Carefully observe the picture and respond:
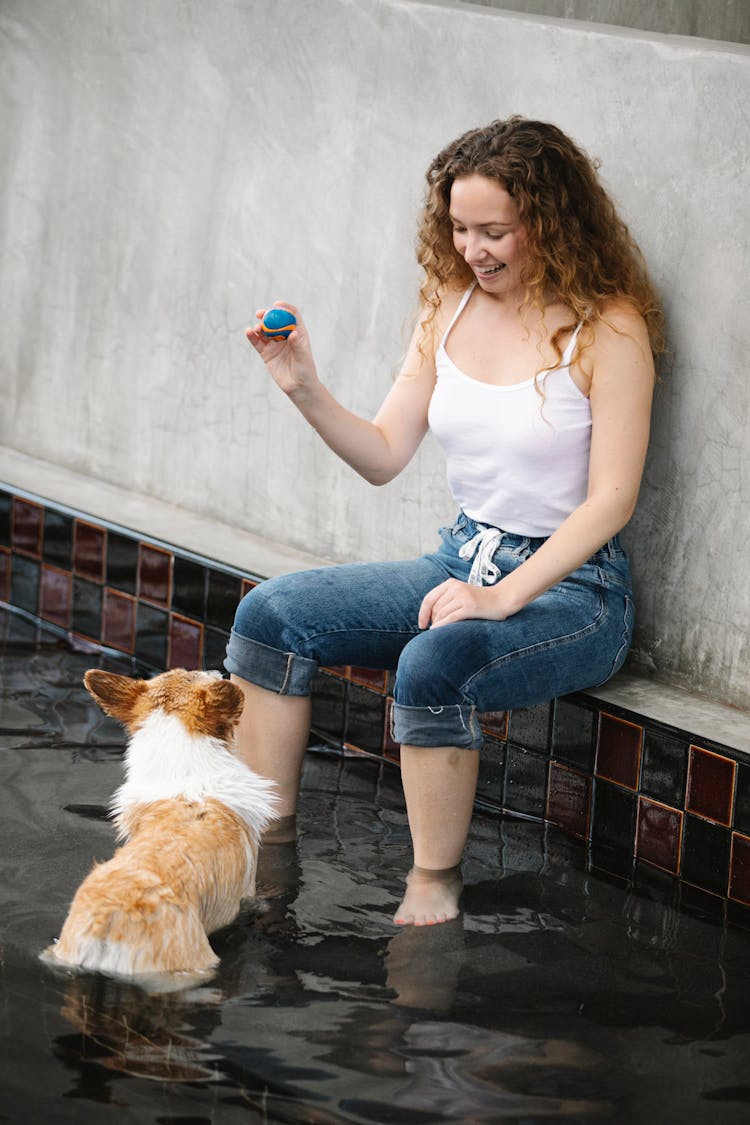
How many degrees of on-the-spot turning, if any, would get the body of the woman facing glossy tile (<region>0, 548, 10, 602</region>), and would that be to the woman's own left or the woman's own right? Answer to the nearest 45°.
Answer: approximately 90° to the woman's own right

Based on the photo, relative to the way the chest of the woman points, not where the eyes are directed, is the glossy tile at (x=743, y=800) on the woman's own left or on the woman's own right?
on the woman's own left

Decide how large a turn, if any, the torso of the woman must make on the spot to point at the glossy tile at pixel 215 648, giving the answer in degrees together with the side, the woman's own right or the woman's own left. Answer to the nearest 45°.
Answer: approximately 90° to the woman's own right

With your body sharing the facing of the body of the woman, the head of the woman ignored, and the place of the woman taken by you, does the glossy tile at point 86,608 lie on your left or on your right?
on your right

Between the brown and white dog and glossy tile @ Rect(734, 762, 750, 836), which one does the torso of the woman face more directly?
the brown and white dog

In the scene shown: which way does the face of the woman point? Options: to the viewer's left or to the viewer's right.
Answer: to the viewer's left

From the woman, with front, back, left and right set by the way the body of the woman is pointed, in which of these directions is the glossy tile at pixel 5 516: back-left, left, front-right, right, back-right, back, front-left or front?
right

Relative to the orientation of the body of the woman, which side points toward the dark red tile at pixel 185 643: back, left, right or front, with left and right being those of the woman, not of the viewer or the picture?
right

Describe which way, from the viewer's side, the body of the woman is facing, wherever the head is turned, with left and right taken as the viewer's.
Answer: facing the viewer and to the left of the viewer

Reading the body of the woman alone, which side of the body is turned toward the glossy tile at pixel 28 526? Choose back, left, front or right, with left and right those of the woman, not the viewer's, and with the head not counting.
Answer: right

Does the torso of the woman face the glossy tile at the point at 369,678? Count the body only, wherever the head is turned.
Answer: no

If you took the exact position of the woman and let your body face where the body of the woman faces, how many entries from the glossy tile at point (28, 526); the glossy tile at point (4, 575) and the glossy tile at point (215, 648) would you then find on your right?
3

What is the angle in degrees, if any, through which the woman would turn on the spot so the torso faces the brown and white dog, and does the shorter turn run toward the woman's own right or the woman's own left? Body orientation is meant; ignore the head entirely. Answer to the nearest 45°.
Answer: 0° — they already face it
